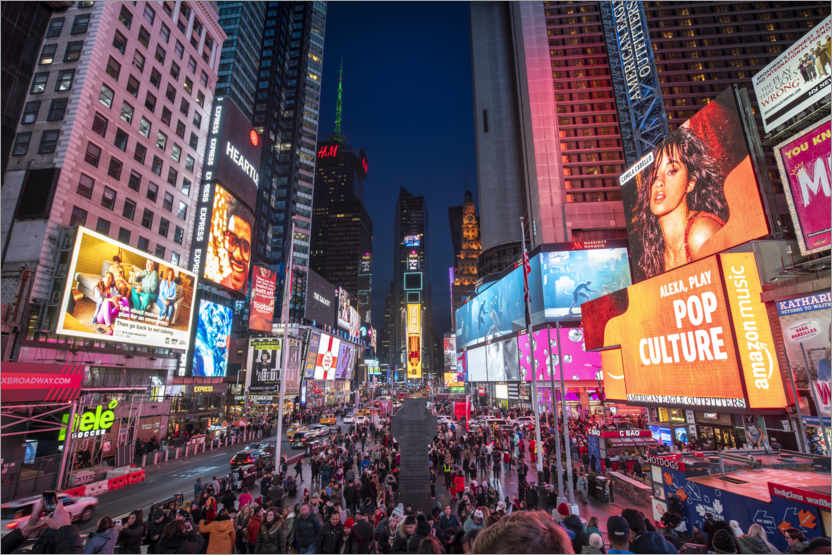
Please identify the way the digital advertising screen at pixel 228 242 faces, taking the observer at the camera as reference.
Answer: facing the viewer and to the right of the viewer

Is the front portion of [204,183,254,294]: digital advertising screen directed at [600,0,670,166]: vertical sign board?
yes

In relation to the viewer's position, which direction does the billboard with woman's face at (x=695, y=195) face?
facing the viewer and to the left of the viewer

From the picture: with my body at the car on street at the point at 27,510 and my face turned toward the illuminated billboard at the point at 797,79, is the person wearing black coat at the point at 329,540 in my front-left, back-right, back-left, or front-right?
front-right

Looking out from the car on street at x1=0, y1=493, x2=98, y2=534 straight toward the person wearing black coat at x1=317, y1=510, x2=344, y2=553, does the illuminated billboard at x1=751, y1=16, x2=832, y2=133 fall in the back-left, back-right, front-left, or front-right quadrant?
front-left

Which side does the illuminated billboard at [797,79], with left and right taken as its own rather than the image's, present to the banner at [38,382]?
front

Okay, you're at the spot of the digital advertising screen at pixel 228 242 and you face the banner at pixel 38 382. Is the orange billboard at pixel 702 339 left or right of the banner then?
left

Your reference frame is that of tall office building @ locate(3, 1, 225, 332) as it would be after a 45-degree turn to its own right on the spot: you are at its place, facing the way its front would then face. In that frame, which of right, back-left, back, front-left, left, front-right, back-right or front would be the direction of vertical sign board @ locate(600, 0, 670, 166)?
front-left

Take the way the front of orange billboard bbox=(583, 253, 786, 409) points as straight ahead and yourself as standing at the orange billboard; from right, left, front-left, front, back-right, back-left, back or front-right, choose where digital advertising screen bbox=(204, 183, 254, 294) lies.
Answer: front-right

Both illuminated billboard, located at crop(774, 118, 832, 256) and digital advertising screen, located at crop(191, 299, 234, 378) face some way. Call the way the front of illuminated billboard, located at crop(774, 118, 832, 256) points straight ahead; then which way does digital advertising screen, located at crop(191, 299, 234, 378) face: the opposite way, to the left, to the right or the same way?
the opposite way

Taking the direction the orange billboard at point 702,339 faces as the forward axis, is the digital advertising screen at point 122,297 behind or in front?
in front

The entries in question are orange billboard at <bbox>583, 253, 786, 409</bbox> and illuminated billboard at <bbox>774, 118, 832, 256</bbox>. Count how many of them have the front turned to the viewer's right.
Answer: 0

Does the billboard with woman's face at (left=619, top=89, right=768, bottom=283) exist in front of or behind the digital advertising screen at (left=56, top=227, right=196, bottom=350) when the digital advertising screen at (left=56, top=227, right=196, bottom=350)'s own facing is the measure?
in front
